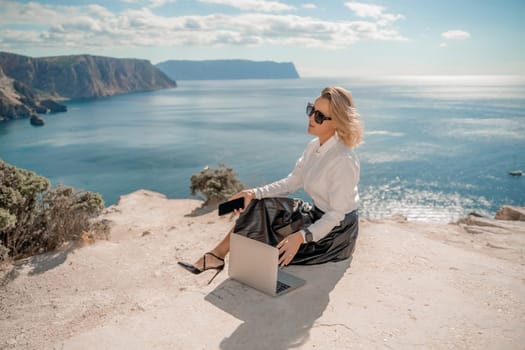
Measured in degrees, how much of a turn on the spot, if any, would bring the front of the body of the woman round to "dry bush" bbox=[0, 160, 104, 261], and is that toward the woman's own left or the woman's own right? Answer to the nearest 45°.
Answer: approximately 90° to the woman's own right

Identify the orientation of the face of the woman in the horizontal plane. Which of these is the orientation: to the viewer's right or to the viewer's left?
to the viewer's left

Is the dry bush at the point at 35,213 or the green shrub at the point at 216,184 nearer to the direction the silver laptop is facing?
the green shrub

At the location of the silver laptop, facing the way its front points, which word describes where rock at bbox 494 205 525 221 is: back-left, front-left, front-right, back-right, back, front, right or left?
front

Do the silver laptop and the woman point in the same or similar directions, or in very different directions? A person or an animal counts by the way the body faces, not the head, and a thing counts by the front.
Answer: very different directions

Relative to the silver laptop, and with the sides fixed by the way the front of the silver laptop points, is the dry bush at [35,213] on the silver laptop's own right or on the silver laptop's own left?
on the silver laptop's own left

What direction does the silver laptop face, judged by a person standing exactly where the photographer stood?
facing away from the viewer and to the right of the viewer

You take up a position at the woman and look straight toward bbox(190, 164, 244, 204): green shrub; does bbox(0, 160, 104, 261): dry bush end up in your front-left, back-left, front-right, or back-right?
front-left

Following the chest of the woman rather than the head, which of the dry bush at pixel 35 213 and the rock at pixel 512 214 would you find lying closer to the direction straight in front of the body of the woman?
the dry bush

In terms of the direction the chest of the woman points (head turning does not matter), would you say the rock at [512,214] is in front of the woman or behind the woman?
behind

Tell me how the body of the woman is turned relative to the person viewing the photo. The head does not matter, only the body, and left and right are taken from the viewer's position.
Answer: facing the viewer and to the left of the viewer

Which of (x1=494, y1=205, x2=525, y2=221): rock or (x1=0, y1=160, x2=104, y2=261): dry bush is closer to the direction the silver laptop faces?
the rock
